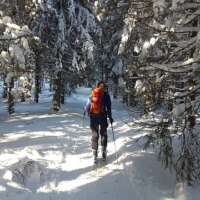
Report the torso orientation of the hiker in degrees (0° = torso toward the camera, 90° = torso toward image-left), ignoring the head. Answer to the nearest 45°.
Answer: approximately 180°

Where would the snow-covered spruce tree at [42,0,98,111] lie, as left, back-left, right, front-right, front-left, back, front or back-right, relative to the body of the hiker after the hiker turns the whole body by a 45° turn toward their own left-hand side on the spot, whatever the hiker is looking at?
front-right

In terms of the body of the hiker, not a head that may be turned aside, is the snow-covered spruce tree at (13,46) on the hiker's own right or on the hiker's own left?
on the hiker's own left

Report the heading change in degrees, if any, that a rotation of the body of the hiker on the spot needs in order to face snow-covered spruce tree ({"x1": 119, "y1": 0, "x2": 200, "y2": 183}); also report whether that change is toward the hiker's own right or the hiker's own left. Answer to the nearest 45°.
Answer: approximately 135° to the hiker's own right

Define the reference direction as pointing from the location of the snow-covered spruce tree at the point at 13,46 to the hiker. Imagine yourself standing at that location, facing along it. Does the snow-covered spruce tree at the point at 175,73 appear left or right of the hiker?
right

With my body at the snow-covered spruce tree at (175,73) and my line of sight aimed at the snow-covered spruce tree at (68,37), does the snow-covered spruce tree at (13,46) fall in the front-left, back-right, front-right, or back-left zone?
front-left
